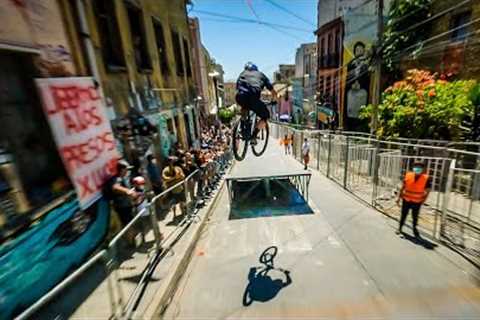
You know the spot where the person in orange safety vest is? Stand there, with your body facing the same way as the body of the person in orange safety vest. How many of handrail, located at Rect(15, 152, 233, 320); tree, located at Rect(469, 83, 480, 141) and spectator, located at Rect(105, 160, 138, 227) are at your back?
1

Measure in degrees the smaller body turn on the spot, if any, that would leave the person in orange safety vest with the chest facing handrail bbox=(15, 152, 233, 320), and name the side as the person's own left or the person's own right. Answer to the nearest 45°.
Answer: approximately 45° to the person's own right

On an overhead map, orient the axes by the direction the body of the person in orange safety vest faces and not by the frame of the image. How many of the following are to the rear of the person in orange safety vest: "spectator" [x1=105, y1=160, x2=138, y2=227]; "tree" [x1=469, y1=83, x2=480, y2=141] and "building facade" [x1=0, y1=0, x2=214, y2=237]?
1

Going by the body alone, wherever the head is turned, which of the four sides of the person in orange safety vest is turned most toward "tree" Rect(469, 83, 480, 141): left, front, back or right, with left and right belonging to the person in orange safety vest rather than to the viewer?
back

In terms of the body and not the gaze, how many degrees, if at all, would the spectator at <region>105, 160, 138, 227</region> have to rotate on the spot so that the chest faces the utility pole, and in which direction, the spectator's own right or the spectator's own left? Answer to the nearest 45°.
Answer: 0° — they already face it

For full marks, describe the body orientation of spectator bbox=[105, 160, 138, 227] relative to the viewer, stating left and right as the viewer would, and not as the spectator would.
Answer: facing to the right of the viewer

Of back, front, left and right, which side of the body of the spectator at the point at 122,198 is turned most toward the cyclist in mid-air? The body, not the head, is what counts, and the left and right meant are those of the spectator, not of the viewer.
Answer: front

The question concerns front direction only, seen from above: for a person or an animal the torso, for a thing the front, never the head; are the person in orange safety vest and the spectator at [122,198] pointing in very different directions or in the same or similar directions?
very different directions

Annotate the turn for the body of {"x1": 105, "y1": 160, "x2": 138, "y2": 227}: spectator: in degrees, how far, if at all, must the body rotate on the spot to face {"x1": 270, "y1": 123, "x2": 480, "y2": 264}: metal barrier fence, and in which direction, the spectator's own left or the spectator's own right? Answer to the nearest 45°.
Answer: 0° — they already face it
